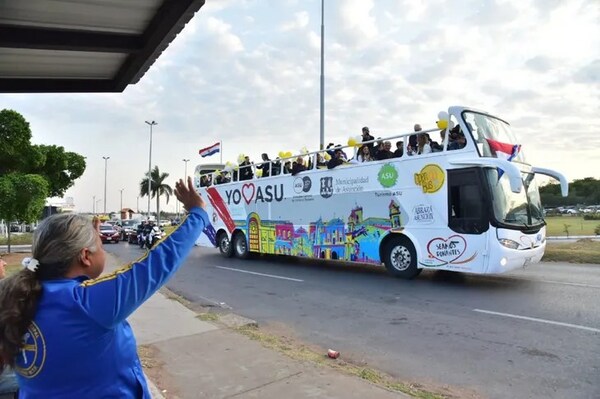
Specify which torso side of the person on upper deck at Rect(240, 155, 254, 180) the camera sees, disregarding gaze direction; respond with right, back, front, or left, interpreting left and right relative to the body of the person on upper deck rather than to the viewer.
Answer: front

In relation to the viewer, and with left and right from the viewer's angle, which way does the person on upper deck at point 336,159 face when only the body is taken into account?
facing the viewer and to the right of the viewer

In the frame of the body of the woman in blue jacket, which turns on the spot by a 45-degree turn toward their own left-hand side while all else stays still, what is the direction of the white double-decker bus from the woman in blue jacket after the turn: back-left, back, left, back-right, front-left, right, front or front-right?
front-right

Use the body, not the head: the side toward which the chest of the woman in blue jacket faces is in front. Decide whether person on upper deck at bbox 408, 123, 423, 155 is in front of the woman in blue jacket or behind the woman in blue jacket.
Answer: in front

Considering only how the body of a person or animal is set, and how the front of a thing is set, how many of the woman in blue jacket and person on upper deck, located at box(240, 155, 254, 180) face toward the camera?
1

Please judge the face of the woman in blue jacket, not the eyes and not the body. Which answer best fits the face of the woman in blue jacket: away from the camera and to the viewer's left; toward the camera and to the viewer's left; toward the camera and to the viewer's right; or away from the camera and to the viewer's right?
away from the camera and to the viewer's right

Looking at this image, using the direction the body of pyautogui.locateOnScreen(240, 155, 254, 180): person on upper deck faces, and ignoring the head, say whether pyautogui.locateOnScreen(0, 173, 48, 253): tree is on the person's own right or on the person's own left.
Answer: on the person's own right

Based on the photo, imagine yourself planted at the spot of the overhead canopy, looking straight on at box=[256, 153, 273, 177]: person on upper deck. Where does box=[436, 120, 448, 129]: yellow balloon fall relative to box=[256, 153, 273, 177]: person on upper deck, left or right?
right

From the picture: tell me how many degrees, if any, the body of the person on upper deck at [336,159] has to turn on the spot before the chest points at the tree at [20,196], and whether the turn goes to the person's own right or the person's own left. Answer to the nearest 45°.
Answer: approximately 135° to the person's own right

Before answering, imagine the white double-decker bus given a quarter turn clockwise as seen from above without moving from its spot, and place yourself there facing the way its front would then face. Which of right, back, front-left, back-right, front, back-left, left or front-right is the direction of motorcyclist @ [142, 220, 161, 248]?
right

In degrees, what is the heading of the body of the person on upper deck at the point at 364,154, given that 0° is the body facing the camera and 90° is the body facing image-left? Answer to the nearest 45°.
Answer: approximately 315°

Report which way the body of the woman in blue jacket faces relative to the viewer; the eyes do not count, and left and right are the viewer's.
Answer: facing away from the viewer and to the right of the viewer

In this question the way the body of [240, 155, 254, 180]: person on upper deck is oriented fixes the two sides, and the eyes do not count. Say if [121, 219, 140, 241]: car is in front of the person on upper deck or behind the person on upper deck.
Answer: behind

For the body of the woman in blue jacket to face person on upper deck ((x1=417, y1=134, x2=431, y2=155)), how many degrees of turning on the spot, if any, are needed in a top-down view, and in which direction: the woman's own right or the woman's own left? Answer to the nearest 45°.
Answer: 0° — they already face them

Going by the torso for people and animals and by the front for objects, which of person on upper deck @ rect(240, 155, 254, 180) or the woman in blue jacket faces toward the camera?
the person on upper deck
